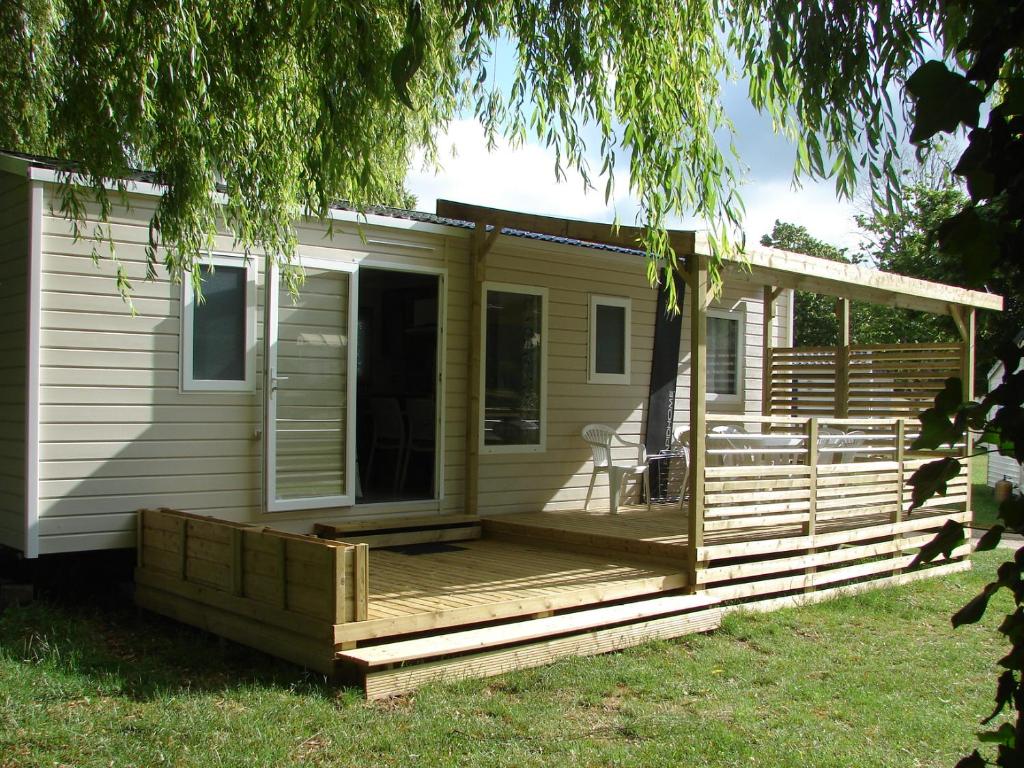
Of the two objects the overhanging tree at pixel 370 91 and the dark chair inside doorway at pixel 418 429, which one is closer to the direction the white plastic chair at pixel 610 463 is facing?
the overhanging tree

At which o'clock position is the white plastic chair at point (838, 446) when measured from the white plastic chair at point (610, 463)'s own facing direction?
the white plastic chair at point (838, 446) is roughly at 11 o'clock from the white plastic chair at point (610, 463).
